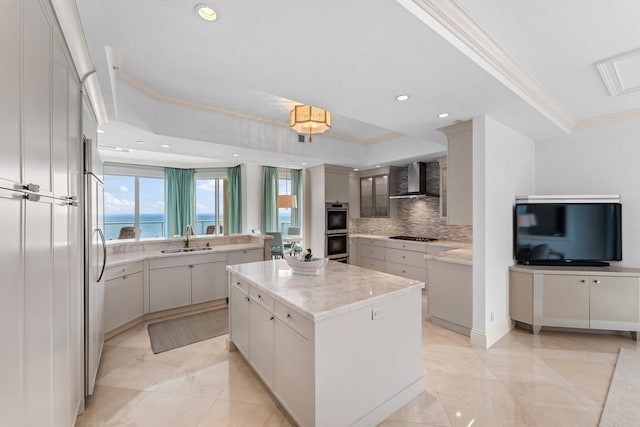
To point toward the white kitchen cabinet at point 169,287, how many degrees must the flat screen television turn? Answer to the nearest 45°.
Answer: approximately 45° to its right

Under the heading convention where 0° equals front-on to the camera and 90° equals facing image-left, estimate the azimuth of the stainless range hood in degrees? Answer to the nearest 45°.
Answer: approximately 45°

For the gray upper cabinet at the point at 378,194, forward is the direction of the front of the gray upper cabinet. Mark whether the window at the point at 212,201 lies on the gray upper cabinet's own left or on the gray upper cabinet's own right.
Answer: on the gray upper cabinet's own right

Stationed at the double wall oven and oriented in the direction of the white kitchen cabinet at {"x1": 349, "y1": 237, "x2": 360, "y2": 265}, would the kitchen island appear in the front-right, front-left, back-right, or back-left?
back-right

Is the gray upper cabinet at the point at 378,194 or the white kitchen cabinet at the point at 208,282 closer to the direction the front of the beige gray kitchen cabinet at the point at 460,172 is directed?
the white kitchen cabinet

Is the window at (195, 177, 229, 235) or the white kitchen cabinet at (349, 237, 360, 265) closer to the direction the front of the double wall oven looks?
the white kitchen cabinet
